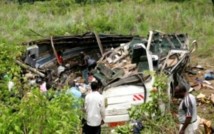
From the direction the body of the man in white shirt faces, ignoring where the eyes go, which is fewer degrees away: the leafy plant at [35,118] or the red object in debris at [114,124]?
the red object in debris

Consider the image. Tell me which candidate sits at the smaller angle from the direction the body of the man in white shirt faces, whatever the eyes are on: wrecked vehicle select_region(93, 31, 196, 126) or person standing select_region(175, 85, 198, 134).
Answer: the wrecked vehicle

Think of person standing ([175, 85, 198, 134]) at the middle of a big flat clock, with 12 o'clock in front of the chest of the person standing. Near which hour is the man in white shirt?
The man in white shirt is roughly at 12 o'clock from the person standing.

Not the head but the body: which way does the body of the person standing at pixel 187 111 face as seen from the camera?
to the viewer's left

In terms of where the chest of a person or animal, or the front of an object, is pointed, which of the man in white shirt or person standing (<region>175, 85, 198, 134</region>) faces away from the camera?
the man in white shirt

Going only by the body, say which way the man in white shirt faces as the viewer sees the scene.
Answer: away from the camera

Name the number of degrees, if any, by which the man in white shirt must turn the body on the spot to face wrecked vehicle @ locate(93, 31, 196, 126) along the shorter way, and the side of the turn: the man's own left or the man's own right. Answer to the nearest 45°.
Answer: approximately 45° to the man's own right

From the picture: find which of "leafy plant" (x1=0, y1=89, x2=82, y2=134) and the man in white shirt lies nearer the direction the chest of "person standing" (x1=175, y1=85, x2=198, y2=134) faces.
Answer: the man in white shirt
